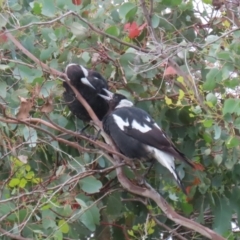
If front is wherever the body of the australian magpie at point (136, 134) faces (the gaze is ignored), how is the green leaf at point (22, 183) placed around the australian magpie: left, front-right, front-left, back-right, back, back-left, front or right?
front-left

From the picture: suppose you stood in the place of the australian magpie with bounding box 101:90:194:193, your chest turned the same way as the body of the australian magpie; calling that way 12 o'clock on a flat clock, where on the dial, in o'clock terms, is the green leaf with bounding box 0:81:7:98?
The green leaf is roughly at 12 o'clock from the australian magpie.

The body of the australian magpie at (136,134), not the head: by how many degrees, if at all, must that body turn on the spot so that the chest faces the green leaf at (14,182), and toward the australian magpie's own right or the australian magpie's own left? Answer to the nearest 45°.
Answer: approximately 45° to the australian magpie's own left

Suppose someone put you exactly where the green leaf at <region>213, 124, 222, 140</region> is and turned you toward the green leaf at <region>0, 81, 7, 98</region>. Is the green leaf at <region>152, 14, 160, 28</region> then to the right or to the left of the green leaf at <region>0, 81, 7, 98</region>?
right

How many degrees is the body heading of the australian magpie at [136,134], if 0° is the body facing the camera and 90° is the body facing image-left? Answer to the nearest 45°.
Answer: approximately 90°
